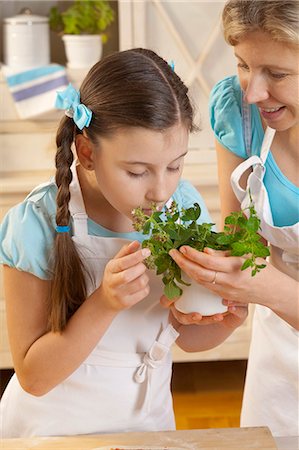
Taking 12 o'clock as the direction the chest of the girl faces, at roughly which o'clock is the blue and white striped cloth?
The blue and white striped cloth is roughly at 7 o'clock from the girl.

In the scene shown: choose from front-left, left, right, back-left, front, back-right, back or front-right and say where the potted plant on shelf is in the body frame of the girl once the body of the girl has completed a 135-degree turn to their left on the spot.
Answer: front

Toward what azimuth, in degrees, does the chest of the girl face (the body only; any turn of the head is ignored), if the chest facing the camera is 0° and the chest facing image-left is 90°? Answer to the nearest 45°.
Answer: approximately 315°

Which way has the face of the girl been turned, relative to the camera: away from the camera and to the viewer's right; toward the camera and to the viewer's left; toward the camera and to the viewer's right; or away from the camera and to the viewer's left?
toward the camera and to the viewer's right

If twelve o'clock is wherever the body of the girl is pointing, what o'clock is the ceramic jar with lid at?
The ceramic jar with lid is roughly at 7 o'clock from the girl.

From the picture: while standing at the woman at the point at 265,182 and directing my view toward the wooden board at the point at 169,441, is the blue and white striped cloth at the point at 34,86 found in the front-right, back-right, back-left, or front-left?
back-right
